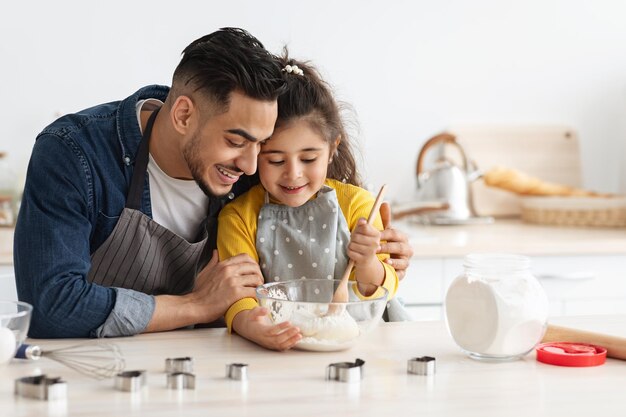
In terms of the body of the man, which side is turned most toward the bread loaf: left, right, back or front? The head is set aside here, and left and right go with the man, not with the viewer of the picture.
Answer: left

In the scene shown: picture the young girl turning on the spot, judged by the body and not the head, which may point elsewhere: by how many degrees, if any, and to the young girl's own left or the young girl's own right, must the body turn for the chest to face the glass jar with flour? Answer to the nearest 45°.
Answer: approximately 45° to the young girl's own left

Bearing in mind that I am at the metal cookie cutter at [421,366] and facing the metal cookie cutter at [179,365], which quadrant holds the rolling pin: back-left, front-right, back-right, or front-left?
back-right

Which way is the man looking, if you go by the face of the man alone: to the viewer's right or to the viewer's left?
to the viewer's right

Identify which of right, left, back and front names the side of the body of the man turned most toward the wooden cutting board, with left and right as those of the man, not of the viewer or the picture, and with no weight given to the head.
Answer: left
